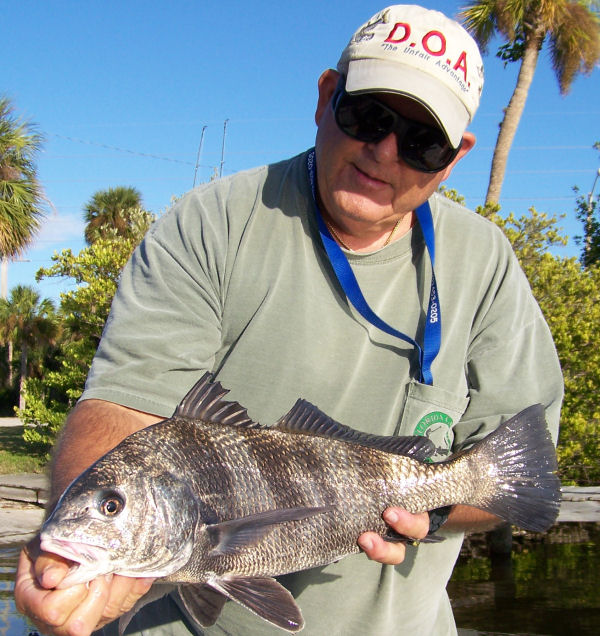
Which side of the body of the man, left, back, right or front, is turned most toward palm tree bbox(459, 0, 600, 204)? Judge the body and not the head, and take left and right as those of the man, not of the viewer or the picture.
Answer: back

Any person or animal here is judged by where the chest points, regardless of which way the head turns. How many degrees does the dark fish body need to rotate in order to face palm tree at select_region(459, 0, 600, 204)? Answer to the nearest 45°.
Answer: approximately 90° to its right

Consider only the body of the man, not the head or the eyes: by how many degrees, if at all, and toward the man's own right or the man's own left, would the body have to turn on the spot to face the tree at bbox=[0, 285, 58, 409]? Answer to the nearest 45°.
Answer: approximately 180°

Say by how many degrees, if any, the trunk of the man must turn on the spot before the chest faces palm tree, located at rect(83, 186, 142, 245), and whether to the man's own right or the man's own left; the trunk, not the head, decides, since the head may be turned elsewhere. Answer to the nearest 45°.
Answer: approximately 180°

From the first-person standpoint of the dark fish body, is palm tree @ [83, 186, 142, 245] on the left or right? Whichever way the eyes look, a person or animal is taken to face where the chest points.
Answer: on its right

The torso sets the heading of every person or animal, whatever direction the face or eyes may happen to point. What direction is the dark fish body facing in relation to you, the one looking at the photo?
facing to the left of the viewer

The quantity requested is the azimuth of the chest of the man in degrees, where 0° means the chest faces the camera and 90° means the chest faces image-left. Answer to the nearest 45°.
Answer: approximately 0°
